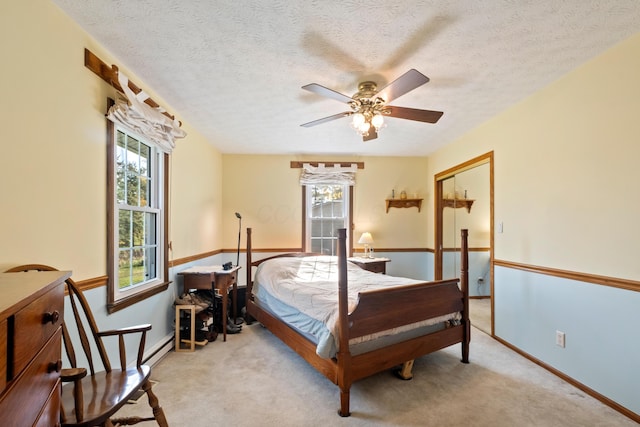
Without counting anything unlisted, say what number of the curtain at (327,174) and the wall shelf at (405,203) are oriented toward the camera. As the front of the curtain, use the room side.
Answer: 2

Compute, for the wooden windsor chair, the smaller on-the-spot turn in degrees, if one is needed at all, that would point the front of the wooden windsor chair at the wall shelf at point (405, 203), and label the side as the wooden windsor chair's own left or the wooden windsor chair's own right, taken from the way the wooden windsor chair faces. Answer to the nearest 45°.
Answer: approximately 45° to the wooden windsor chair's own left

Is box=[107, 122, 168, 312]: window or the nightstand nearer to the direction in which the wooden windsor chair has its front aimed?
the nightstand

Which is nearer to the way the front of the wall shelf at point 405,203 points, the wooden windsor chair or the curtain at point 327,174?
the wooden windsor chair

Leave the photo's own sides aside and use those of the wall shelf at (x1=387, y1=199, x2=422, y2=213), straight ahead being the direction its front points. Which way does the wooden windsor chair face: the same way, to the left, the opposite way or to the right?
to the left

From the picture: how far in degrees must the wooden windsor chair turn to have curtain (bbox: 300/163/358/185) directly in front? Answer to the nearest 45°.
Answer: approximately 90° to its left

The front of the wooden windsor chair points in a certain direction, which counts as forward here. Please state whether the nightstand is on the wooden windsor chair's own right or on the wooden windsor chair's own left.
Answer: on the wooden windsor chair's own left

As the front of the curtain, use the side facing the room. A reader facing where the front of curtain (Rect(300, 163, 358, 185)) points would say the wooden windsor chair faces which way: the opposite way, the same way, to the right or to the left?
to the left

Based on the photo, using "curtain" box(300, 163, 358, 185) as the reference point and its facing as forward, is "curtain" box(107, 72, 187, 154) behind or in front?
in front

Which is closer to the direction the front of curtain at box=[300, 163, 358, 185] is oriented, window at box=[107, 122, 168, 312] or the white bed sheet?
the white bed sheet

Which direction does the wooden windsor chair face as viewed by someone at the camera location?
facing the viewer and to the right of the viewer

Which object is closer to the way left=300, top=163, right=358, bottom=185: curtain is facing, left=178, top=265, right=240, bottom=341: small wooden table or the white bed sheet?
the white bed sheet
